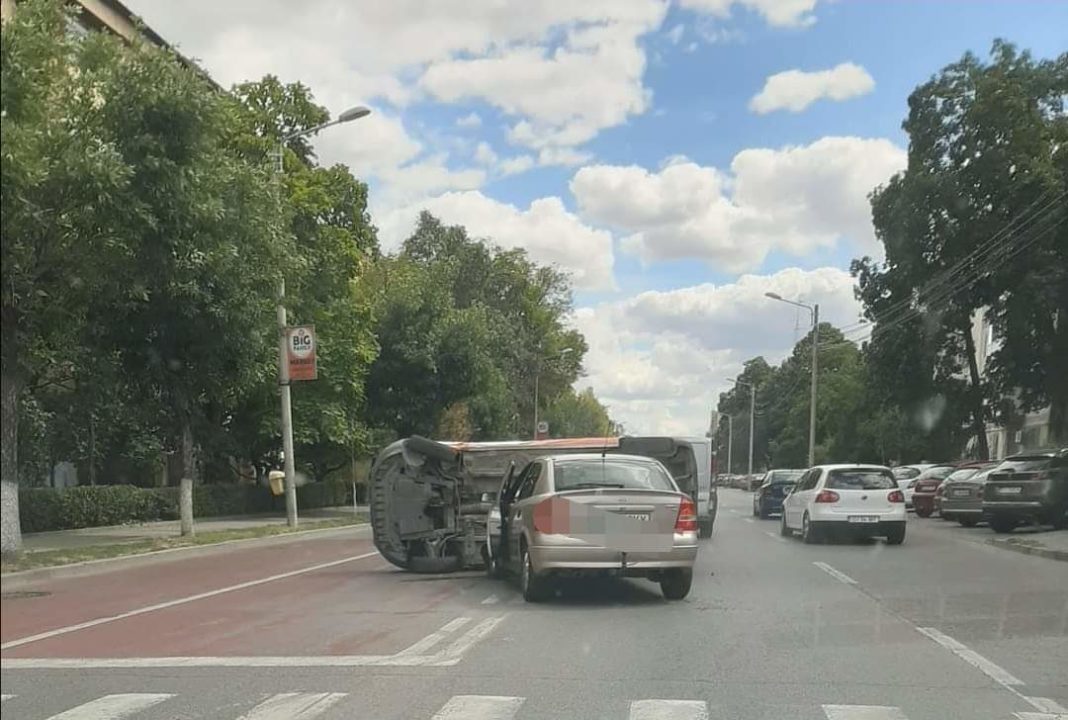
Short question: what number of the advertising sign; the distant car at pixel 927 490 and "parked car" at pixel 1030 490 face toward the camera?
1

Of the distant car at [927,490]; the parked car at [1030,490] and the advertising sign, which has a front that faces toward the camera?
the advertising sign

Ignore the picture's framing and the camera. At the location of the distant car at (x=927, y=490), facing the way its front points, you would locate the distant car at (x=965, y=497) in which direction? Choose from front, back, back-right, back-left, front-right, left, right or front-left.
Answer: back-right

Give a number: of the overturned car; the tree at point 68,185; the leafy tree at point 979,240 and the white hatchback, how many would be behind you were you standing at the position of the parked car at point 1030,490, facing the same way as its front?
3

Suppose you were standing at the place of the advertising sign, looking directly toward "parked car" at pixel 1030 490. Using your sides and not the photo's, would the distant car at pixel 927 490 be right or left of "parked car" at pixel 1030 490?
left

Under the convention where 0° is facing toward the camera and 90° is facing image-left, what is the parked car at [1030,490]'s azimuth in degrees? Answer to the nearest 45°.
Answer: approximately 225°

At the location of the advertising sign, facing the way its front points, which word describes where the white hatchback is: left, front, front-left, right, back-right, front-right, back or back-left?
front-left

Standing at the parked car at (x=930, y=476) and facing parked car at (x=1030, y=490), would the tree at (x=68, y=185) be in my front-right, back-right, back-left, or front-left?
front-right

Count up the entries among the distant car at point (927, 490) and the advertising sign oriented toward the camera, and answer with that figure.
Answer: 1

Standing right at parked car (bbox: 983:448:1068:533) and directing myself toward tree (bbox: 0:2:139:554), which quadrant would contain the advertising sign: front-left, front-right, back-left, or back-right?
front-right

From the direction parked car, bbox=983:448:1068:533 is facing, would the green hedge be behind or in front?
behind

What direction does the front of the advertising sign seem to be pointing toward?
toward the camera

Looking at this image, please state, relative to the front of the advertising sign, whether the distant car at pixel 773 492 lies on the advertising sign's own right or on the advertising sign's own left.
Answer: on the advertising sign's own left

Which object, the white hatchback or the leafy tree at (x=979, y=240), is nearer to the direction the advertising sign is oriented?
the white hatchback
